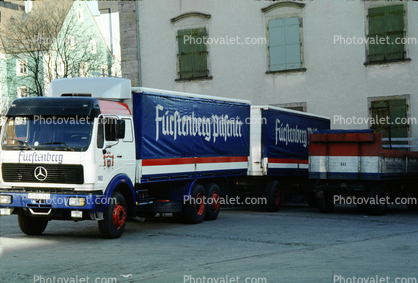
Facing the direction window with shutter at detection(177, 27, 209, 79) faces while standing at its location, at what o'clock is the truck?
The truck is roughly at 12 o'clock from the window with shutter.

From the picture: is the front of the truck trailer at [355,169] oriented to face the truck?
yes

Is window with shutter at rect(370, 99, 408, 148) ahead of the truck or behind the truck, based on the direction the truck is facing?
behind

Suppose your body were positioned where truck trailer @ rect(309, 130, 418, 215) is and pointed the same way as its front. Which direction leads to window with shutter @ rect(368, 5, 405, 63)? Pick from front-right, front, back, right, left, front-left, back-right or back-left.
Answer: back-right

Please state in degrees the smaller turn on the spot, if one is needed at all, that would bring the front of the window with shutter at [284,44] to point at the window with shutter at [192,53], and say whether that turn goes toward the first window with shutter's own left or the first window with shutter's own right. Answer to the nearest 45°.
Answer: approximately 90° to the first window with shutter's own right

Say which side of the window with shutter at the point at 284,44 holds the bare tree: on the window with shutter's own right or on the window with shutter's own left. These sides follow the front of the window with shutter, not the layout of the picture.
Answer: on the window with shutter's own right

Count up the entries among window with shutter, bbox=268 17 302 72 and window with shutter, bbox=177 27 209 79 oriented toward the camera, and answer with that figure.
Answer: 2

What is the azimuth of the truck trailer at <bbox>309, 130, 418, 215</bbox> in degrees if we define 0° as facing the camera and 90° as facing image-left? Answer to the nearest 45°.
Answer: approximately 45°

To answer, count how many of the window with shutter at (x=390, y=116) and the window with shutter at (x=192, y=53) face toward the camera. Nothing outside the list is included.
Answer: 2

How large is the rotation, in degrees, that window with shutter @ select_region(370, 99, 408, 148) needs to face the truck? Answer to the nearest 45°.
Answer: approximately 45° to its right

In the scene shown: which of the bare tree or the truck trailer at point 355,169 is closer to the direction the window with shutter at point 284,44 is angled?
the truck trailer

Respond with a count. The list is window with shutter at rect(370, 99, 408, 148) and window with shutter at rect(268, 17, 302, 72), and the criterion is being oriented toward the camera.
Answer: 2

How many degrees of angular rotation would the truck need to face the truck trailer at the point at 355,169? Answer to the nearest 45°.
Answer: approximately 180°
